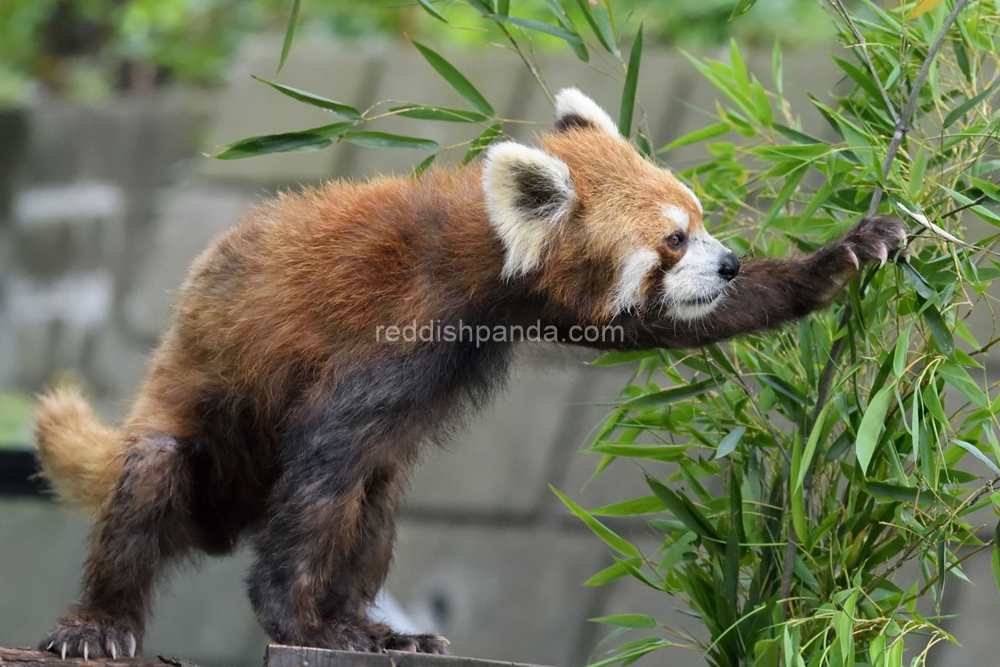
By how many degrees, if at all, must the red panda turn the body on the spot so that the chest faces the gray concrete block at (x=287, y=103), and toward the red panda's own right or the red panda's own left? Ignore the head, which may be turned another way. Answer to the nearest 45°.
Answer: approximately 90° to the red panda's own left

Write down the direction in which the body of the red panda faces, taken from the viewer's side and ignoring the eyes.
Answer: to the viewer's right

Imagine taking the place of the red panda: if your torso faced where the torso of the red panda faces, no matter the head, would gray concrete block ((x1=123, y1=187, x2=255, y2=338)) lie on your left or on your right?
on your left

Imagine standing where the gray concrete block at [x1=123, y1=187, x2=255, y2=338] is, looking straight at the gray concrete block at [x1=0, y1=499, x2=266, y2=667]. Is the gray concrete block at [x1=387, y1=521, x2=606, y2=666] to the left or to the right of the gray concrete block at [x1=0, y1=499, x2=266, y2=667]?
left

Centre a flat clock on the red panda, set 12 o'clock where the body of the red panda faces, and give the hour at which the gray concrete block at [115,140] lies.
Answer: The gray concrete block is roughly at 8 o'clock from the red panda.
